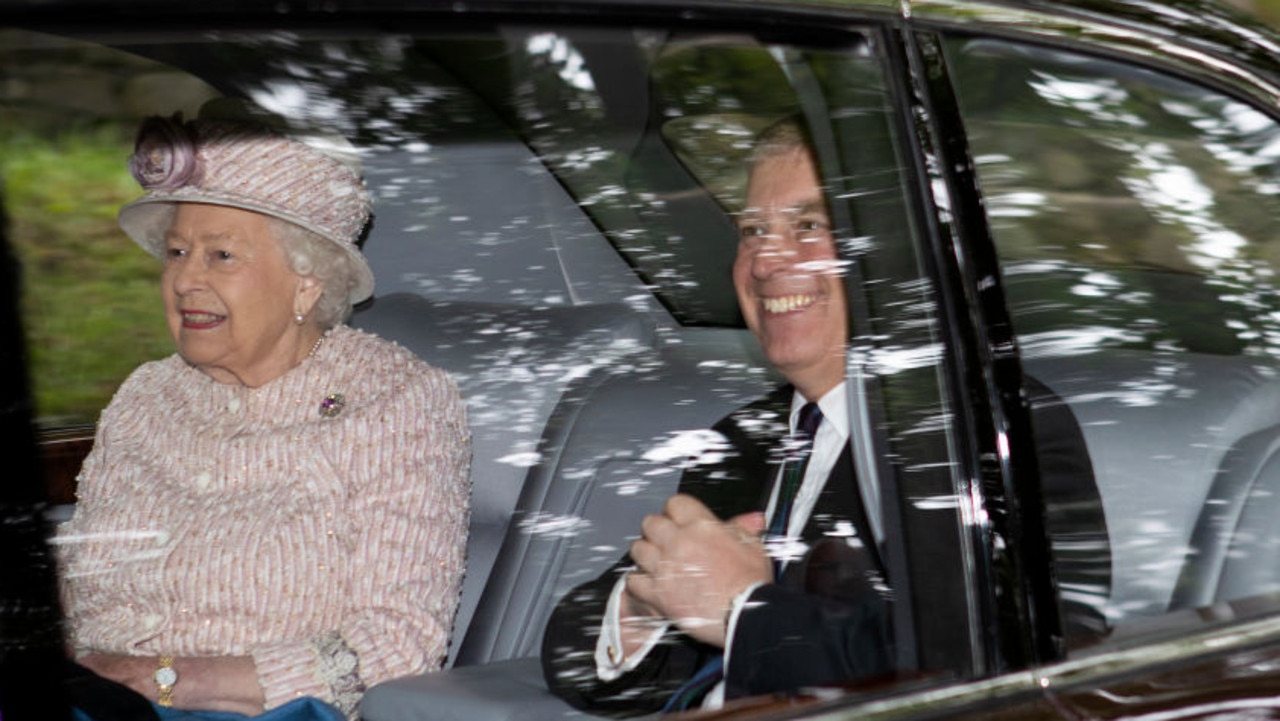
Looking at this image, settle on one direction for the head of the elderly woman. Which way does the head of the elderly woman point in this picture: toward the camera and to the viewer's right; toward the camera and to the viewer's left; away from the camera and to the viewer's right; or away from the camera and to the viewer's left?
toward the camera and to the viewer's left

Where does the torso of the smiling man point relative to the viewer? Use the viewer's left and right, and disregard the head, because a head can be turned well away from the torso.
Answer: facing the viewer and to the left of the viewer

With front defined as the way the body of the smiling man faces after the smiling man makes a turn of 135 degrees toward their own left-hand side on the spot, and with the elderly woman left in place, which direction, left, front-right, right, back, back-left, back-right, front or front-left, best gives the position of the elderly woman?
back-left
